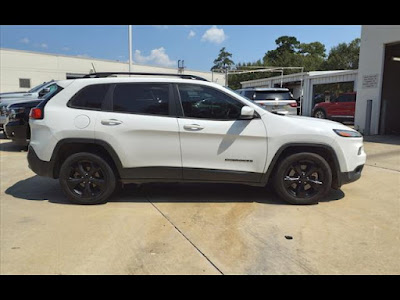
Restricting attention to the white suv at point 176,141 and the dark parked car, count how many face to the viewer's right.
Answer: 1

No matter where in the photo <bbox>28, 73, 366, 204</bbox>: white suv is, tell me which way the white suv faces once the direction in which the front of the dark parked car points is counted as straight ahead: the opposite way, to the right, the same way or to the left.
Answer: to the left

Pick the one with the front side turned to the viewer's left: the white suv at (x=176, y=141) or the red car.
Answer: the red car

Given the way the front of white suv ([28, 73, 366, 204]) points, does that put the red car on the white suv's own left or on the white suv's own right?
on the white suv's own left

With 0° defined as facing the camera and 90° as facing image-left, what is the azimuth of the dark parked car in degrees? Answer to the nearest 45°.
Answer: approximately 45°

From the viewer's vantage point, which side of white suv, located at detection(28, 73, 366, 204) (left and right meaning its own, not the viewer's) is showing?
right

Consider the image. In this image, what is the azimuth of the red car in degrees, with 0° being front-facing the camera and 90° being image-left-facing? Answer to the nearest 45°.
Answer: approximately 90°

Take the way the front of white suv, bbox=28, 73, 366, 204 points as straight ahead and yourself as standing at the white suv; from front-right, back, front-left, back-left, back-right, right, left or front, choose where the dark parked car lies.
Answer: back-left

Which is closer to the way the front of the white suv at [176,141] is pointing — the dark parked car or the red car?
the red car

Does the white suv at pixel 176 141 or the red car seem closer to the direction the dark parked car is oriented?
the white suv

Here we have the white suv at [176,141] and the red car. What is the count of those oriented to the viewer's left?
1
